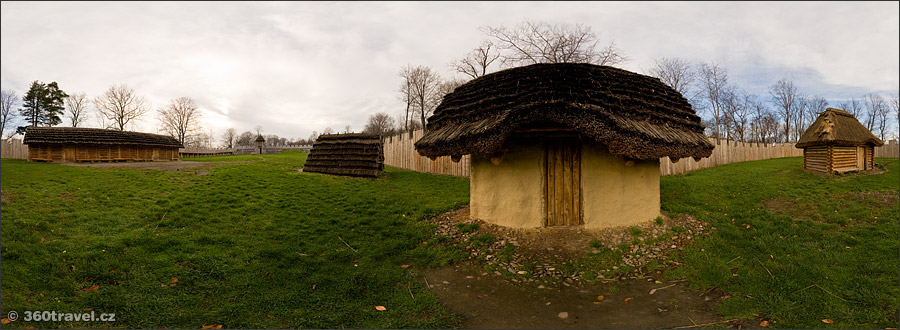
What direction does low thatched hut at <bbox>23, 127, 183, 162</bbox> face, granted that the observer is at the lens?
facing the viewer

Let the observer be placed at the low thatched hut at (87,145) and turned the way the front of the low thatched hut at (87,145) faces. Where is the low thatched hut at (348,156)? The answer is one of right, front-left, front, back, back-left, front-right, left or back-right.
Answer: front-left

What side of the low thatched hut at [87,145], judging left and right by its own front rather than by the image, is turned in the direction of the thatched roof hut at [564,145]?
front

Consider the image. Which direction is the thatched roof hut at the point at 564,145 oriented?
toward the camera

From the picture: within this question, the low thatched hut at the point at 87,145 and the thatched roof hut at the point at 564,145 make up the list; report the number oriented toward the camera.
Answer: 2
